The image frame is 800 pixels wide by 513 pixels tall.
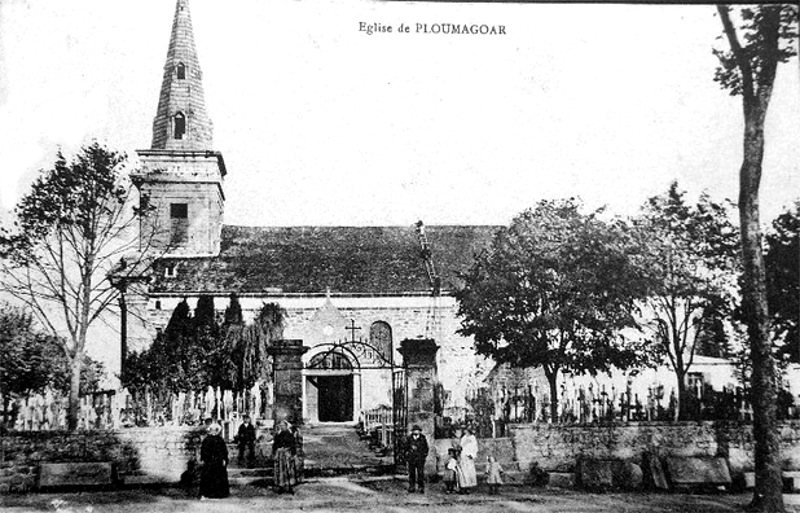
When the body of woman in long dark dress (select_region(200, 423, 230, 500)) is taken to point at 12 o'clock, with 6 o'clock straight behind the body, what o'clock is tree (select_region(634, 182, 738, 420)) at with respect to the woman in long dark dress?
The tree is roughly at 9 o'clock from the woman in long dark dress.

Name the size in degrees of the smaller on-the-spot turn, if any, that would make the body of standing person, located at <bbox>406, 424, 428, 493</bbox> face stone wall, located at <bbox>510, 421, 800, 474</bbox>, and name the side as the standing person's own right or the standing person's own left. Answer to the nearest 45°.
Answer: approximately 90° to the standing person's own left

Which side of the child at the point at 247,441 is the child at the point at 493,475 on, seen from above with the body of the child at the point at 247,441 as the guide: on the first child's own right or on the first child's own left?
on the first child's own left

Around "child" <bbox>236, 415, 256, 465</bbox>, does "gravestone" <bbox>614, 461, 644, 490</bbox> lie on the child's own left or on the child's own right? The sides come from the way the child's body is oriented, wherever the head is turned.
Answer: on the child's own left

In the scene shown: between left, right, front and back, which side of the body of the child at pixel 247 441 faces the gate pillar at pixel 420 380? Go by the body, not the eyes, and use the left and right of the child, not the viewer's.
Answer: left

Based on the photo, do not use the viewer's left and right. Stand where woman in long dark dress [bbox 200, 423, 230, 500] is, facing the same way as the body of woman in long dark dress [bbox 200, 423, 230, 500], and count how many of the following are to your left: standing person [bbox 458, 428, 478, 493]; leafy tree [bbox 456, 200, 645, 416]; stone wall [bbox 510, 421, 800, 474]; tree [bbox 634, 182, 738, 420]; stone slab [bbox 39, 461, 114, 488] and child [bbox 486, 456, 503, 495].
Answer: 5

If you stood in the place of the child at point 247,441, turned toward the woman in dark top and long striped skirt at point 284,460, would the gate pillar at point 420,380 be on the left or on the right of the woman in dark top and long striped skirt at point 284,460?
left

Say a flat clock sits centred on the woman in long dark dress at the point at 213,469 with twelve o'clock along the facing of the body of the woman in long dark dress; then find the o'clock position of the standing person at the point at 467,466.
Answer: The standing person is roughly at 9 o'clock from the woman in long dark dress.

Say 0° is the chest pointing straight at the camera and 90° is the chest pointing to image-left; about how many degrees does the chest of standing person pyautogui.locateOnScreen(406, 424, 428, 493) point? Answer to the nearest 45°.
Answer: approximately 0°
